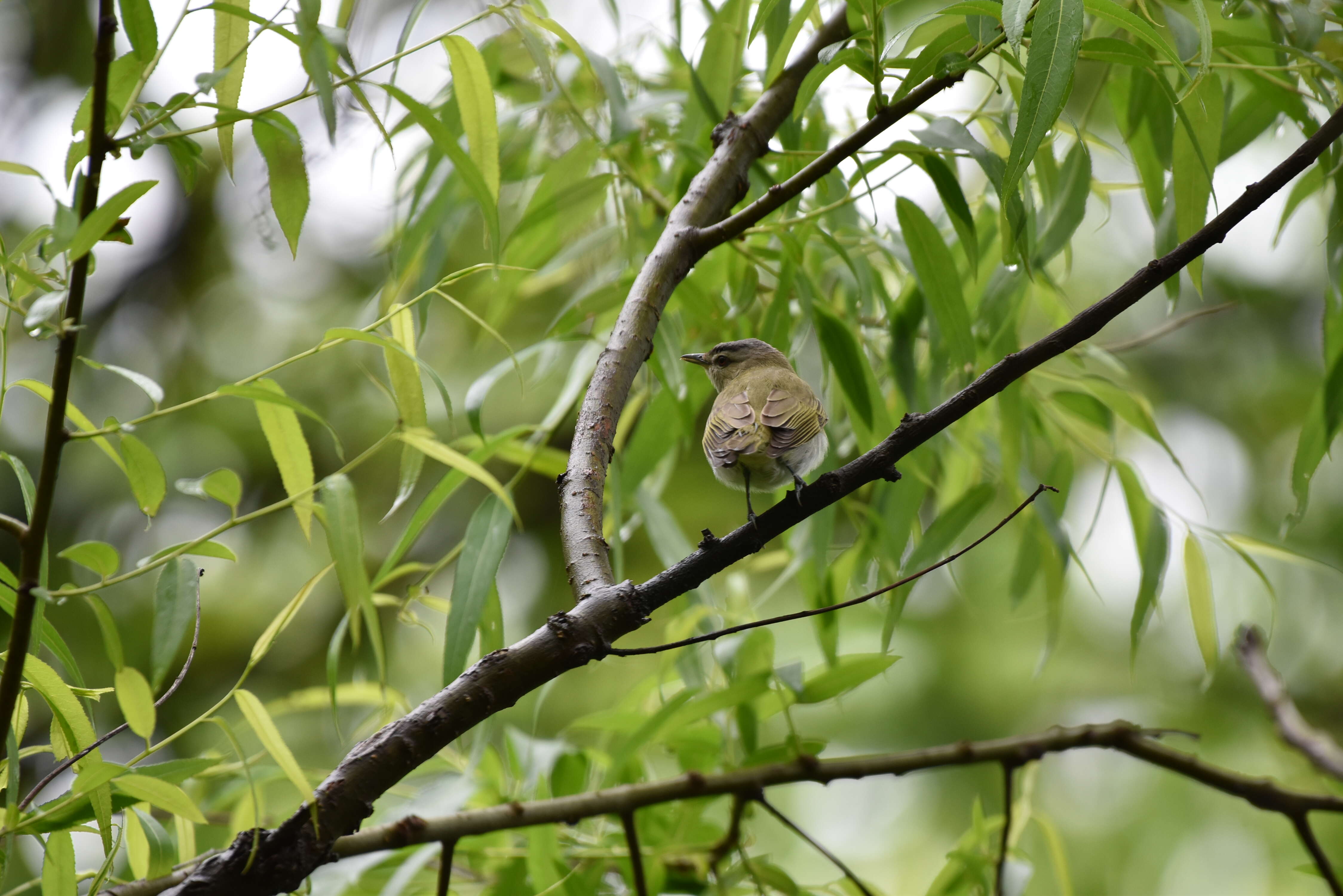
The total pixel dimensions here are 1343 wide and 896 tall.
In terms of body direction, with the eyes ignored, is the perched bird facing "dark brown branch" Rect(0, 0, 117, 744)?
no

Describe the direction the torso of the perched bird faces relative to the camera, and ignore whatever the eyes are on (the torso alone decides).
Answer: away from the camera
